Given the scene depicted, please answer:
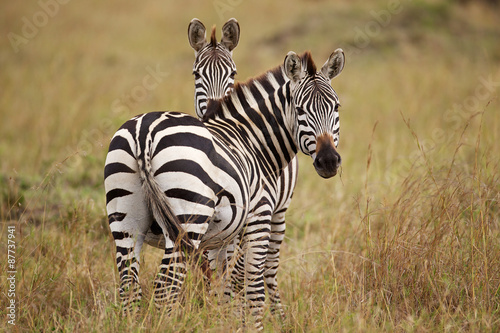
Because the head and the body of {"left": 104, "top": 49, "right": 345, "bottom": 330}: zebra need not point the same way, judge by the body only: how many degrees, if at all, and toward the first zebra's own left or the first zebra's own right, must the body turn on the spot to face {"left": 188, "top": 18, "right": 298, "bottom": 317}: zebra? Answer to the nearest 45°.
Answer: approximately 45° to the first zebra's own left

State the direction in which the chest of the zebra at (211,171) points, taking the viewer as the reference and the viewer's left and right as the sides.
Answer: facing away from the viewer and to the right of the viewer
